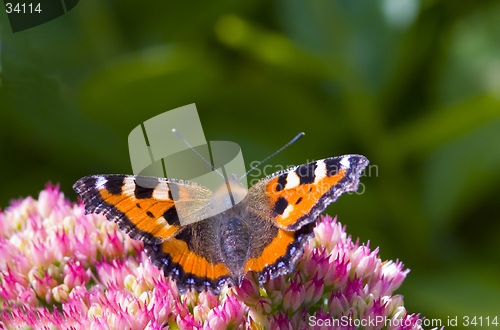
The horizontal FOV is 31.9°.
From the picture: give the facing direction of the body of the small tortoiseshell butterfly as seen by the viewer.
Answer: away from the camera
